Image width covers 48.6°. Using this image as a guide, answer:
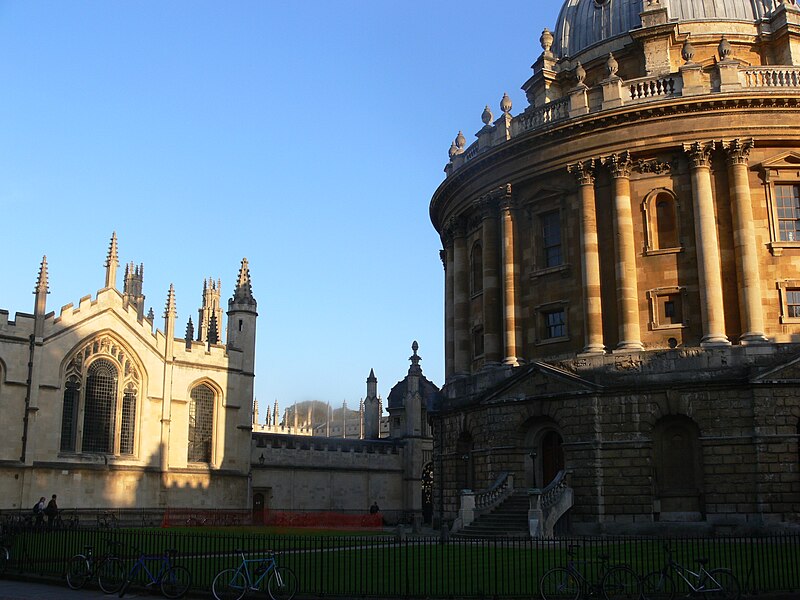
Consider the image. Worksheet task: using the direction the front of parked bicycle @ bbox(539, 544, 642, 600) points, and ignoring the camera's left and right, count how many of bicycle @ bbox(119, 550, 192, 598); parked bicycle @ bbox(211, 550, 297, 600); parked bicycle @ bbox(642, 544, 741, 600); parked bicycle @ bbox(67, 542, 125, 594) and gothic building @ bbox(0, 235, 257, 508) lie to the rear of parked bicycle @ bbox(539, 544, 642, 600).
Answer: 1

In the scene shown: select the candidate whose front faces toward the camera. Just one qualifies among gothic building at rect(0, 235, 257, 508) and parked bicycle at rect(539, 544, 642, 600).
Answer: the gothic building

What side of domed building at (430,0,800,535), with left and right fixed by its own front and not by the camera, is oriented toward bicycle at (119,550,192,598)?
front

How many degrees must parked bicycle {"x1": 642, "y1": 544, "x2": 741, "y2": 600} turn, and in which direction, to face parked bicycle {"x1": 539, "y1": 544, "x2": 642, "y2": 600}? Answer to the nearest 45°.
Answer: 0° — it already faces it

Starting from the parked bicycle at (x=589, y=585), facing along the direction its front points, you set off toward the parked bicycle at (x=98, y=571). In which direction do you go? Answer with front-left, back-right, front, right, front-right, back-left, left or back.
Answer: front

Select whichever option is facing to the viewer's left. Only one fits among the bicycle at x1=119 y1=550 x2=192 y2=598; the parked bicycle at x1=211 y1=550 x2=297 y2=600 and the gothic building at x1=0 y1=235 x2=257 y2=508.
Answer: the bicycle

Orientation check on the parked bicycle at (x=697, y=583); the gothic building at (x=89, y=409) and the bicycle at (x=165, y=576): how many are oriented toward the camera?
1

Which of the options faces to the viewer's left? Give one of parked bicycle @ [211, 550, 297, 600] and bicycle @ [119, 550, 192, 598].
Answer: the bicycle

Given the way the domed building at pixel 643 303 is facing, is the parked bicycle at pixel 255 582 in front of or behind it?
in front

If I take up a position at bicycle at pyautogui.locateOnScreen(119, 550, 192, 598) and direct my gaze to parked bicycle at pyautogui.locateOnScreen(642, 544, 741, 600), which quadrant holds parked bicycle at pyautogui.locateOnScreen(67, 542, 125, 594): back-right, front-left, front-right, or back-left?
back-left

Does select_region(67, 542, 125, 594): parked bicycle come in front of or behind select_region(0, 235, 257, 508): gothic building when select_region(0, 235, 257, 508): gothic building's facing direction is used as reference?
in front

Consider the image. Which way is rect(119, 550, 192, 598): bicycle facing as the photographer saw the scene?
facing to the left of the viewer

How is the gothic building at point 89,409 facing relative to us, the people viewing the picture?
facing the viewer

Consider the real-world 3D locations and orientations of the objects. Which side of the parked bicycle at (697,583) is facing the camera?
left
